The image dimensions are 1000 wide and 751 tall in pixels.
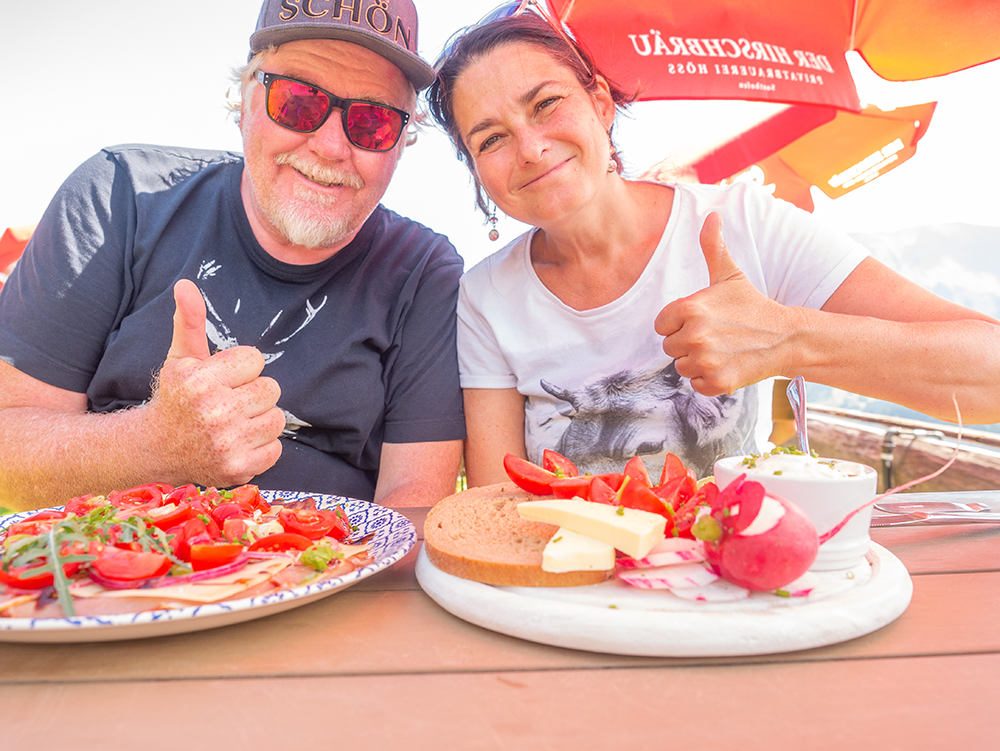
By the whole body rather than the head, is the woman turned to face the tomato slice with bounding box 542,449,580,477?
yes

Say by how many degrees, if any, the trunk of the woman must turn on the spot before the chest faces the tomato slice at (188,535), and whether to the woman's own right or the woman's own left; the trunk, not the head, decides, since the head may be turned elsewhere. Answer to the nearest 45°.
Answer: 0° — they already face it

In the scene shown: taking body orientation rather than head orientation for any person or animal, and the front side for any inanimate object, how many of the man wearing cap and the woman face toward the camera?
2

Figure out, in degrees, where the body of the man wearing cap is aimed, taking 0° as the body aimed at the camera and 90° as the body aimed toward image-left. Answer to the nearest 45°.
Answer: approximately 0°

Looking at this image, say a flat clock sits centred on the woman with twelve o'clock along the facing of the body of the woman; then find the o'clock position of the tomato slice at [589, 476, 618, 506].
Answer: The tomato slice is roughly at 12 o'clock from the woman.

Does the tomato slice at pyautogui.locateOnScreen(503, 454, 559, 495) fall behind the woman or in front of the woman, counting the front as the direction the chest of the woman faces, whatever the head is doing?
in front

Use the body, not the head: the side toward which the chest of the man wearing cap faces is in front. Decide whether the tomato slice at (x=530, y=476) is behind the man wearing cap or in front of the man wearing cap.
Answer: in front
